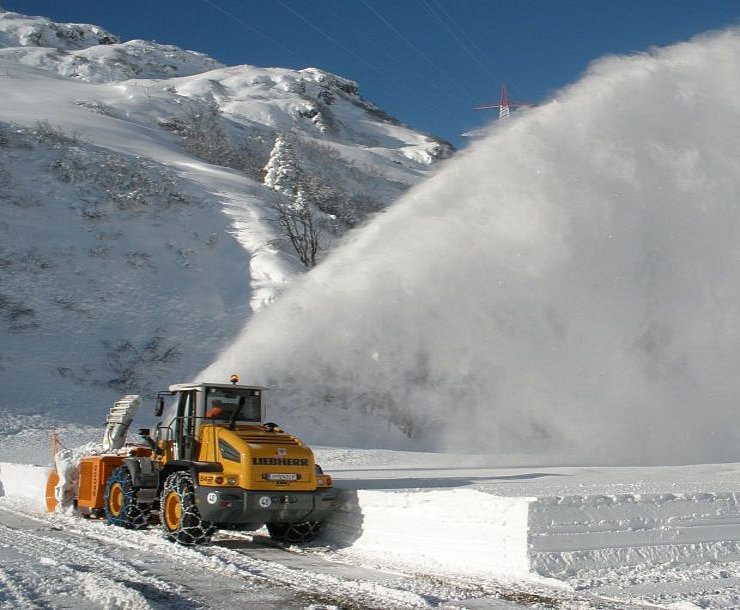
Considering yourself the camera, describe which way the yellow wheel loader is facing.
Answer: facing away from the viewer and to the left of the viewer

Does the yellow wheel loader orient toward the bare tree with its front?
no
